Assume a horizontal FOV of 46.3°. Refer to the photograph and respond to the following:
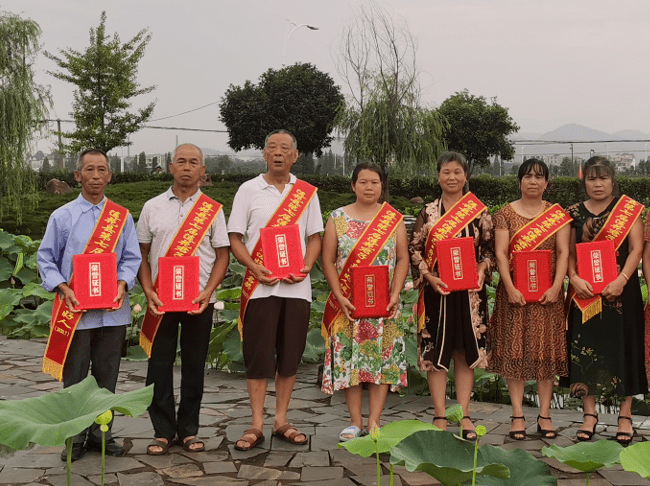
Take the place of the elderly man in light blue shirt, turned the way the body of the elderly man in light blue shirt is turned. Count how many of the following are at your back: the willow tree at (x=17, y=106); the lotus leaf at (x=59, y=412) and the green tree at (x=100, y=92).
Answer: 2

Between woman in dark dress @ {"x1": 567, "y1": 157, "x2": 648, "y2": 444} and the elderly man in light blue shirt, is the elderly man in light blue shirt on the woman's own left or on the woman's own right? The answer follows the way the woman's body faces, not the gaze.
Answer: on the woman's own right

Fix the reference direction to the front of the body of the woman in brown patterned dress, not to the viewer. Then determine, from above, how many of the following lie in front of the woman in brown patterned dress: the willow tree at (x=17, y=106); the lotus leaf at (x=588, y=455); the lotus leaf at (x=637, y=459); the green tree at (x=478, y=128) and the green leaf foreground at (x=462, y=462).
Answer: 3

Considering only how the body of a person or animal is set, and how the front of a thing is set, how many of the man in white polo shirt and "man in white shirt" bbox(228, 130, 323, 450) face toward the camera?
2

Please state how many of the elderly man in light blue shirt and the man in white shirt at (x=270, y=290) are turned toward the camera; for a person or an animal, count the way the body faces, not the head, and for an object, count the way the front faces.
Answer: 2

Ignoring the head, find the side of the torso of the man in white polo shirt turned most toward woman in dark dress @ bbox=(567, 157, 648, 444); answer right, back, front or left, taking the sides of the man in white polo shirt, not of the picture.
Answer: left

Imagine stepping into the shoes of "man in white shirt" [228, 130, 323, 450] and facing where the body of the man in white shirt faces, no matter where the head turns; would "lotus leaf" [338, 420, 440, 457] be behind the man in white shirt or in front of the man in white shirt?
in front

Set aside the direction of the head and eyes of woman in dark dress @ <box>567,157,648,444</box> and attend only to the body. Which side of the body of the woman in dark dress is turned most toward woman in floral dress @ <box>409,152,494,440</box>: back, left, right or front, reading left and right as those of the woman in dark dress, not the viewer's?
right

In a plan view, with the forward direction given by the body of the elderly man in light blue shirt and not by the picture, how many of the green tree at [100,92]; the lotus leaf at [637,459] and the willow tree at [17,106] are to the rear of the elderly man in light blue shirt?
2

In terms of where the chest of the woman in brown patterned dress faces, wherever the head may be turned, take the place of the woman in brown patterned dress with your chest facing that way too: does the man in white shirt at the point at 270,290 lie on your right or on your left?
on your right

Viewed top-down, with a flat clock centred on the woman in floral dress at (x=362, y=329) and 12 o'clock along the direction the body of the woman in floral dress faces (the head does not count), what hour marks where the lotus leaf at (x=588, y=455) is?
The lotus leaf is roughly at 11 o'clock from the woman in floral dress.
